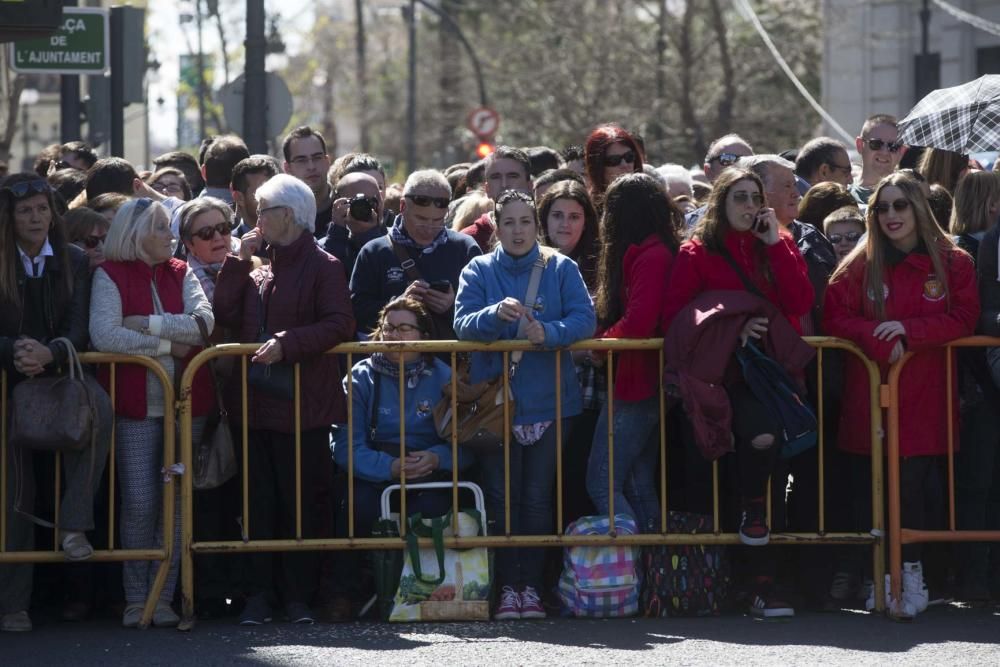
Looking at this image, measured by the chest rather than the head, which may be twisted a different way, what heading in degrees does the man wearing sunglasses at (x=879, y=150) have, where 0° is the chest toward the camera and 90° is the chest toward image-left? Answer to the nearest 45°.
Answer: approximately 0°

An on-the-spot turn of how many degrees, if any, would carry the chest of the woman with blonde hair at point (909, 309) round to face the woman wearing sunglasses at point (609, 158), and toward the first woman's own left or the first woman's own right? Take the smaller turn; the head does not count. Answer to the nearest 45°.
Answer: approximately 135° to the first woman's own right

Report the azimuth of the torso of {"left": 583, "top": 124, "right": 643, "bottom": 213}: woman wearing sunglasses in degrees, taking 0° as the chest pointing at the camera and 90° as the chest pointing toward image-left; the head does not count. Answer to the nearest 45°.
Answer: approximately 315°

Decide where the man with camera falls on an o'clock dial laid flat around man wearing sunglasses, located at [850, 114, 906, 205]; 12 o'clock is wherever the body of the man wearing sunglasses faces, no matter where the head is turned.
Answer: The man with camera is roughly at 2 o'clock from the man wearing sunglasses.

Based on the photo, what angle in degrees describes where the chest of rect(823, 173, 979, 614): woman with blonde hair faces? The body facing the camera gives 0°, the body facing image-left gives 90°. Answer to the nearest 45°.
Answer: approximately 0°

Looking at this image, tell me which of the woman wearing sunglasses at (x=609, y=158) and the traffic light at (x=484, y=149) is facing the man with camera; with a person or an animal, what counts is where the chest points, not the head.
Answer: the traffic light

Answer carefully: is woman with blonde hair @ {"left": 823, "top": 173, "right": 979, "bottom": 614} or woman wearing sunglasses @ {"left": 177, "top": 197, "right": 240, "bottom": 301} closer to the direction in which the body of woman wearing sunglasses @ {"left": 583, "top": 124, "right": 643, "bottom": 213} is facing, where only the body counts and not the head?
the woman with blonde hair
